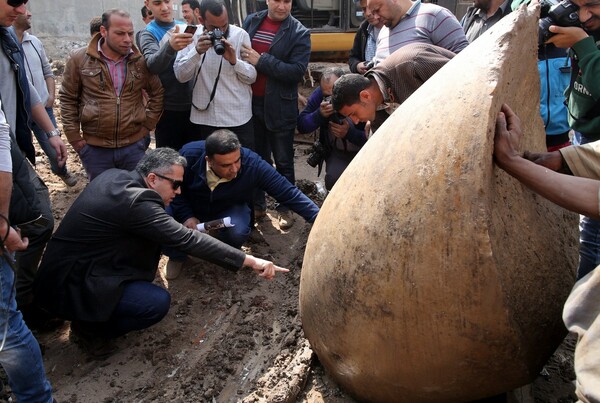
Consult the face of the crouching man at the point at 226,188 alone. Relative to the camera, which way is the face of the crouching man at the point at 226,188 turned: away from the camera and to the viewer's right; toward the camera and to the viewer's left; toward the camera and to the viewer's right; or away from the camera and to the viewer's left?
toward the camera and to the viewer's right

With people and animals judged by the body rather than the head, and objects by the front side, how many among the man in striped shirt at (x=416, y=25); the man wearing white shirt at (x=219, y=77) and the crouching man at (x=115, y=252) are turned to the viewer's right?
1

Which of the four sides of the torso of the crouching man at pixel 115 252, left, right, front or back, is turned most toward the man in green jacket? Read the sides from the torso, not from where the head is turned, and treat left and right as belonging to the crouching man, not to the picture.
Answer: front

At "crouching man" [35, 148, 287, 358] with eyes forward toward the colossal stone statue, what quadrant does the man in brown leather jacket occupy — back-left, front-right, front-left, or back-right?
back-left

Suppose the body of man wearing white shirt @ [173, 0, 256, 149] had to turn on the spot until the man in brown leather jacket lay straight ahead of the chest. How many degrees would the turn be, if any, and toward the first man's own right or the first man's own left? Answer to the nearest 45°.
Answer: approximately 90° to the first man's own right

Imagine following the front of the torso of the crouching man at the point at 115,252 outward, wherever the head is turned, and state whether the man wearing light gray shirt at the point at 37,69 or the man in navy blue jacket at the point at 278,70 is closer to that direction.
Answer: the man in navy blue jacket

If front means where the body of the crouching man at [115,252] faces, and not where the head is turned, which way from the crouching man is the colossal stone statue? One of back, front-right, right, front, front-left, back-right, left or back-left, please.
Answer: front-right

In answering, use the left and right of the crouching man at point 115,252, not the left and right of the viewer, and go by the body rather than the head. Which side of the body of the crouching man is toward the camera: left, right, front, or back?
right

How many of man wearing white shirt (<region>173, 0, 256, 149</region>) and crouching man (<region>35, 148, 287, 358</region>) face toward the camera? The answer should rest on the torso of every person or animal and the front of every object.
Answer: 1

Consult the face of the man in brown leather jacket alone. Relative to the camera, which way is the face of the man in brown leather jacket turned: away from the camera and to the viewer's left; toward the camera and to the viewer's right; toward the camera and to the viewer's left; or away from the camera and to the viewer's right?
toward the camera and to the viewer's right

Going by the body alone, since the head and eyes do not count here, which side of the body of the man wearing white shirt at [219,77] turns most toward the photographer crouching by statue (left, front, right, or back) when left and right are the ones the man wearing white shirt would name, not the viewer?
left

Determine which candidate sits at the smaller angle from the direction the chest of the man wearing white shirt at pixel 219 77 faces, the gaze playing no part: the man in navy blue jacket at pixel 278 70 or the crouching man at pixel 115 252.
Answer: the crouching man

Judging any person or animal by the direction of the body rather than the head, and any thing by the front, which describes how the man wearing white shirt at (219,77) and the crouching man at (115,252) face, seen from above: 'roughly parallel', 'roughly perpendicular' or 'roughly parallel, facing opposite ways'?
roughly perpendicular

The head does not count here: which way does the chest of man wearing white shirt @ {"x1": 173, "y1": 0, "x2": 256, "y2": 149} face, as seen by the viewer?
toward the camera

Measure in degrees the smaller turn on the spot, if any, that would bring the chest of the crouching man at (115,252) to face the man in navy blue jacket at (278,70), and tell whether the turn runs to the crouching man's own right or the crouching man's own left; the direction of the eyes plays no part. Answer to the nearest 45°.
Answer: approximately 45° to the crouching man's own left

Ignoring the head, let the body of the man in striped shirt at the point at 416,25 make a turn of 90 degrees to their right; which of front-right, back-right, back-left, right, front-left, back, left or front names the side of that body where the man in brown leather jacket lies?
front-left
